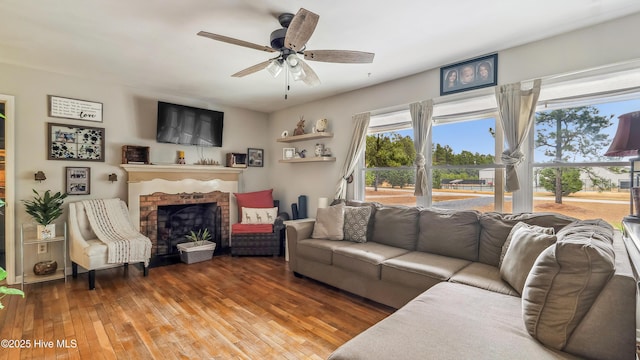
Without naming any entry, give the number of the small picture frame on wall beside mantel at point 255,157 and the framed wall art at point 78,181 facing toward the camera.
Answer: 2

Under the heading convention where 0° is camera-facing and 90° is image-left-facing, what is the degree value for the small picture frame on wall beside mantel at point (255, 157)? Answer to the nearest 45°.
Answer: approximately 0°

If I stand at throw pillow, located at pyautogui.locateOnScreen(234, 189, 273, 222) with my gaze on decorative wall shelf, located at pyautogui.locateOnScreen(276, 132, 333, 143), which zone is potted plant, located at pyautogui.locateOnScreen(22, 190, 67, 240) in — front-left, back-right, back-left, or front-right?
back-right

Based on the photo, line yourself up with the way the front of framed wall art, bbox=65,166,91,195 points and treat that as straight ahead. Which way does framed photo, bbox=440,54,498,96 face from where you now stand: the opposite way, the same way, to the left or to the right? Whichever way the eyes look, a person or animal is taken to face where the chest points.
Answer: to the right

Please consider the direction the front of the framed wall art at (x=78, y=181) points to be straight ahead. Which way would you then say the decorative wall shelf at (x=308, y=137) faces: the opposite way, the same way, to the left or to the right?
to the right

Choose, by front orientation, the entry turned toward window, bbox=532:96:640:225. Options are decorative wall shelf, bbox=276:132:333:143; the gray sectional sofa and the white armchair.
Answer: the white armchair

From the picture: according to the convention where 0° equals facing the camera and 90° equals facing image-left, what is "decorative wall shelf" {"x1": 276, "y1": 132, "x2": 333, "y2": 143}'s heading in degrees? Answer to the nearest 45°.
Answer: approximately 45°

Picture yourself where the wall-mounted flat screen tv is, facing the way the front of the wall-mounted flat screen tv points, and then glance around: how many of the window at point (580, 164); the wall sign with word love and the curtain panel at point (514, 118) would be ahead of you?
2

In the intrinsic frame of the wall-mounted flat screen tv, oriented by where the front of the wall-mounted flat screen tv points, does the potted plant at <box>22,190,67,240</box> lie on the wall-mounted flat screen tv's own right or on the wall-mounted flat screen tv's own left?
on the wall-mounted flat screen tv's own right

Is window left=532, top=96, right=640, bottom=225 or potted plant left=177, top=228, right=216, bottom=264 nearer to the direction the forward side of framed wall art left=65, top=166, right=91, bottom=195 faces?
the window
